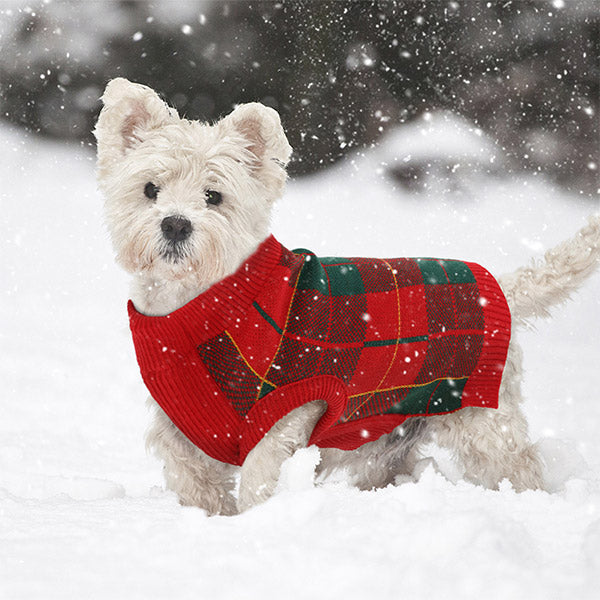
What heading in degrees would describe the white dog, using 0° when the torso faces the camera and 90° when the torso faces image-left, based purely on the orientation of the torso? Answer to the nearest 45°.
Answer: approximately 45°
